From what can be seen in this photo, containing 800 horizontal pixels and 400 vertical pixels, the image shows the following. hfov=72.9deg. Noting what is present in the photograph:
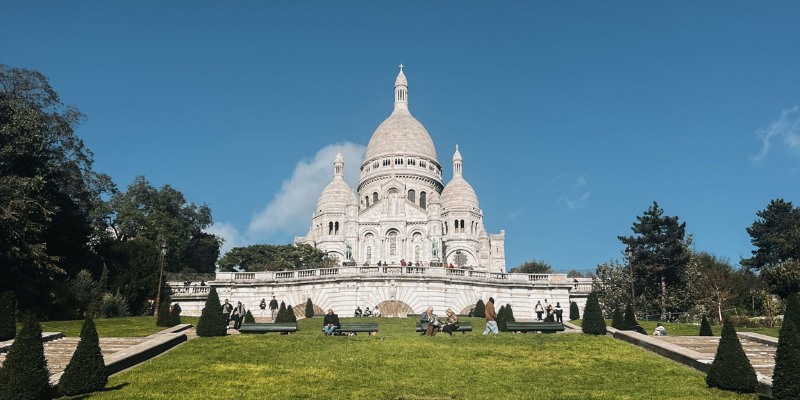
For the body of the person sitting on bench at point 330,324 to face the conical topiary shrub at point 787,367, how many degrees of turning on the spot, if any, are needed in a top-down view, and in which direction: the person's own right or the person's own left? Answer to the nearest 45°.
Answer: approximately 45° to the person's own left

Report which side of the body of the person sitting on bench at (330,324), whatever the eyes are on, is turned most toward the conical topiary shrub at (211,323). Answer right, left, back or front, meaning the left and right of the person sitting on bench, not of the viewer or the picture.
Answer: right

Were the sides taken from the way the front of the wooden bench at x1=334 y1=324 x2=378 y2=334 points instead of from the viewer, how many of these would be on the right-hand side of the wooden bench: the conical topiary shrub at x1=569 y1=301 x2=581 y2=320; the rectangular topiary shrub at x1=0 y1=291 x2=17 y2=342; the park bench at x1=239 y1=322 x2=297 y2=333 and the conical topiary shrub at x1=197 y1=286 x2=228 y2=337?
3

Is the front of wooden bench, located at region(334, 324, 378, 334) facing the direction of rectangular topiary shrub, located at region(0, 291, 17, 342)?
no

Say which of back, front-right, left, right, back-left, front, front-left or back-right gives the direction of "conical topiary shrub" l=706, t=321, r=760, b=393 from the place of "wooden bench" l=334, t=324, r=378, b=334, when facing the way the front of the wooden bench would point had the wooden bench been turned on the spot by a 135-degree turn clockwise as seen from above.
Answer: back

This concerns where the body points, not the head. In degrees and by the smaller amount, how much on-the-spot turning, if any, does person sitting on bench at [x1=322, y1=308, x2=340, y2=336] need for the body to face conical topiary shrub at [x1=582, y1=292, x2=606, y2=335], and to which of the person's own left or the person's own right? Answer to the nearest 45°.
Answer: approximately 90° to the person's own left

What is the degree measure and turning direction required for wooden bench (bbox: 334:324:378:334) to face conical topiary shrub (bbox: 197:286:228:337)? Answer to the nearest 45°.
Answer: approximately 90° to its right

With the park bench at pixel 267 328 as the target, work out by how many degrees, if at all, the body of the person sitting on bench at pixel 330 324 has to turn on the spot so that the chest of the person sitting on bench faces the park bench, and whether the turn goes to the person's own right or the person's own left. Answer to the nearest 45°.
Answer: approximately 90° to the person's own right

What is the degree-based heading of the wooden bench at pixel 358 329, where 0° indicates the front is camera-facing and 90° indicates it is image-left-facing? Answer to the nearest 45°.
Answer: approximately 0°

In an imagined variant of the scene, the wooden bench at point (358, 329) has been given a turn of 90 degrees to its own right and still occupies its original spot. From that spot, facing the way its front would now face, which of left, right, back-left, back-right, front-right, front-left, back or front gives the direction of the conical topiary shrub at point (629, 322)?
back

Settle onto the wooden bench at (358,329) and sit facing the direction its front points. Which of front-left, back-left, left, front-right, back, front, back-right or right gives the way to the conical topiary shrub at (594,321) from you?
left

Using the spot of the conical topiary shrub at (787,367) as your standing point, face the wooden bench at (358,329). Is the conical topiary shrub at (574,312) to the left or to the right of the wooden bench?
right

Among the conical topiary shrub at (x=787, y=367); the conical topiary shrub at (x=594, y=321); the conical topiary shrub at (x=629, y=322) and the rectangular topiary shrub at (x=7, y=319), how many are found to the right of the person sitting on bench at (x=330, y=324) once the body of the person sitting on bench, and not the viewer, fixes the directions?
1

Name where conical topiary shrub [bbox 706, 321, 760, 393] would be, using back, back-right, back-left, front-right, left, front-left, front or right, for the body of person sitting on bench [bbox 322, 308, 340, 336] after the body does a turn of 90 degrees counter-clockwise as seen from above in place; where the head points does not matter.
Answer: front-right

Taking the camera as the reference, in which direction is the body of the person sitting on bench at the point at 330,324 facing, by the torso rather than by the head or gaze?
toward the camera
